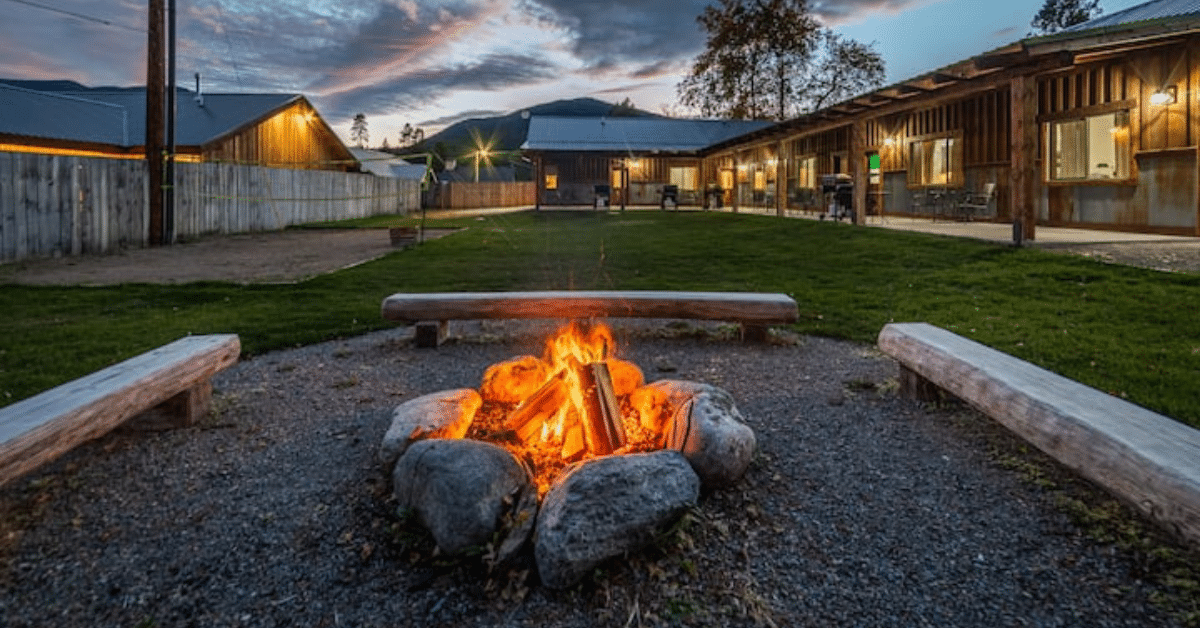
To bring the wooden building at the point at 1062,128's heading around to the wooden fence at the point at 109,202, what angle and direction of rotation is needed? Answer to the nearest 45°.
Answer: approximately 45° to its right

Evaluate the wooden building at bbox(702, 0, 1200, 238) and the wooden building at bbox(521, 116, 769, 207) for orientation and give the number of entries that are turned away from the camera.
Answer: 0

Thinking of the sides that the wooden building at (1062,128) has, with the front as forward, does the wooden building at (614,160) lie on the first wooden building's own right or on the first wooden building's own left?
on the first wooden building's own right

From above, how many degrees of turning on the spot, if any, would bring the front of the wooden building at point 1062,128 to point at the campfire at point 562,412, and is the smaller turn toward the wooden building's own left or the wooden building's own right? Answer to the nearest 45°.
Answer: approximately 45° to the wooden building's own left

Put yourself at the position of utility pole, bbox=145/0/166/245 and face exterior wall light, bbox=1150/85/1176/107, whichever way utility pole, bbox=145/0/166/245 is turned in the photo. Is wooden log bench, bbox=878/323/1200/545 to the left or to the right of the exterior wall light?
right

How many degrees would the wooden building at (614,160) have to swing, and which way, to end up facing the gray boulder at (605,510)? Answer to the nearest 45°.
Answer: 0° — it already faces it

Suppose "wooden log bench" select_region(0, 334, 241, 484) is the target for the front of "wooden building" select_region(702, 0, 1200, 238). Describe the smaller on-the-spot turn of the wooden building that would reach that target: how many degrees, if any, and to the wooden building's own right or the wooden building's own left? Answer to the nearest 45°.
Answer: approximately 45° to the wooden building's own left

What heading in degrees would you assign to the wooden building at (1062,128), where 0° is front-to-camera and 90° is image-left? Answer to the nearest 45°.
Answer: approximately 45°

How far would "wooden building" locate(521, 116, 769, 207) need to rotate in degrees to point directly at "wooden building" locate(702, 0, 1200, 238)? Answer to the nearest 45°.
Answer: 0° — it already faces it

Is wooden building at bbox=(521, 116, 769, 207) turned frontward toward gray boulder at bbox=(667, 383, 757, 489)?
yes

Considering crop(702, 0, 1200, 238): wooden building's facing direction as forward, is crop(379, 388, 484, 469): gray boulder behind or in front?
in front
